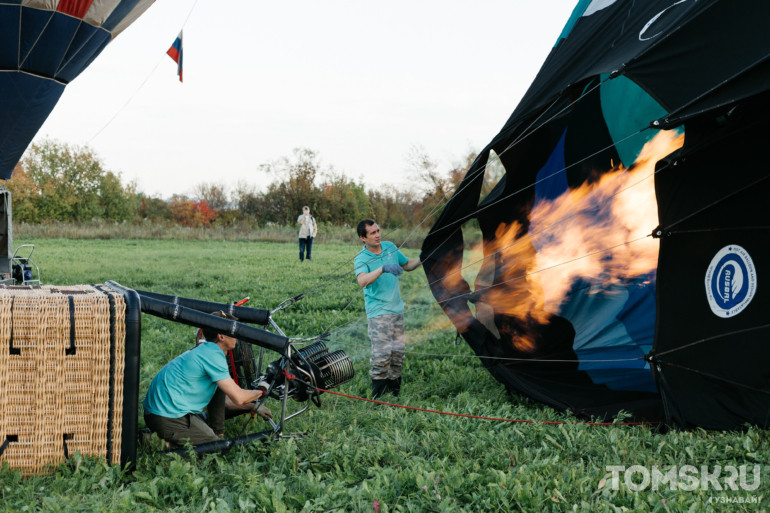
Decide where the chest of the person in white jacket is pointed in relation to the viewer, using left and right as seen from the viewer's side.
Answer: facing the viewer

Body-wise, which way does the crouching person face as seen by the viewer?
to the viewer's right

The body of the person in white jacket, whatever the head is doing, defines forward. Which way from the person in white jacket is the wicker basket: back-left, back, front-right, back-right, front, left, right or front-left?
front

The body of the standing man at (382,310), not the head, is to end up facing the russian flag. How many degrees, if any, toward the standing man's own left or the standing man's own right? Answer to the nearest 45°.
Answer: approximately 180°

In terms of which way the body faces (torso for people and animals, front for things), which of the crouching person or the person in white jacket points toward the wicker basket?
the person in white jacket

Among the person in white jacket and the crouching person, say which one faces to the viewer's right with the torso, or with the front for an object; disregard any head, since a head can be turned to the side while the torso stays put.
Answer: the crouching person

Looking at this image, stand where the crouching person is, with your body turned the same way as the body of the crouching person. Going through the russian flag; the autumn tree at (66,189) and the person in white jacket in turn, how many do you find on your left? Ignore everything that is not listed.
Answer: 3

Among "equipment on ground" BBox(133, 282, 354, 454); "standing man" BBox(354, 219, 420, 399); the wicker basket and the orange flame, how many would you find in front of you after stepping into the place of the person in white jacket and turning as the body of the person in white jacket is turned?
4

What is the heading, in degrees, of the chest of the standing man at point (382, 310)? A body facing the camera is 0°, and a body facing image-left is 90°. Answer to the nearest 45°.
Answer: approximately 315°

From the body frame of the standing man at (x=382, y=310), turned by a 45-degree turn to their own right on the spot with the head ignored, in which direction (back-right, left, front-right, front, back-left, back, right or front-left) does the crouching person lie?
front-right

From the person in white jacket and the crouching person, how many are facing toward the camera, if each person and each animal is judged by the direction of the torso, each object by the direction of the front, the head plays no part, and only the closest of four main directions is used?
1

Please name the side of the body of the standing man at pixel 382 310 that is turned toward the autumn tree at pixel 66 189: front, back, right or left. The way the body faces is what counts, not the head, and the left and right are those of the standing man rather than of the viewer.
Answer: back

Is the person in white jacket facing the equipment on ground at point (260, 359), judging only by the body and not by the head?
yes

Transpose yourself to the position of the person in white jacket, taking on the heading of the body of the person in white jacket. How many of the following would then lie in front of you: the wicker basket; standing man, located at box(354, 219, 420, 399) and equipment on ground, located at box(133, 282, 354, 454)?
3

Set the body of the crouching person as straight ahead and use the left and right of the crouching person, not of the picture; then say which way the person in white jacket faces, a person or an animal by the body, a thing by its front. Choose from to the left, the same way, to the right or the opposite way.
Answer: to the right

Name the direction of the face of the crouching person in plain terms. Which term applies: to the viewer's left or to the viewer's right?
to the viewer's right
